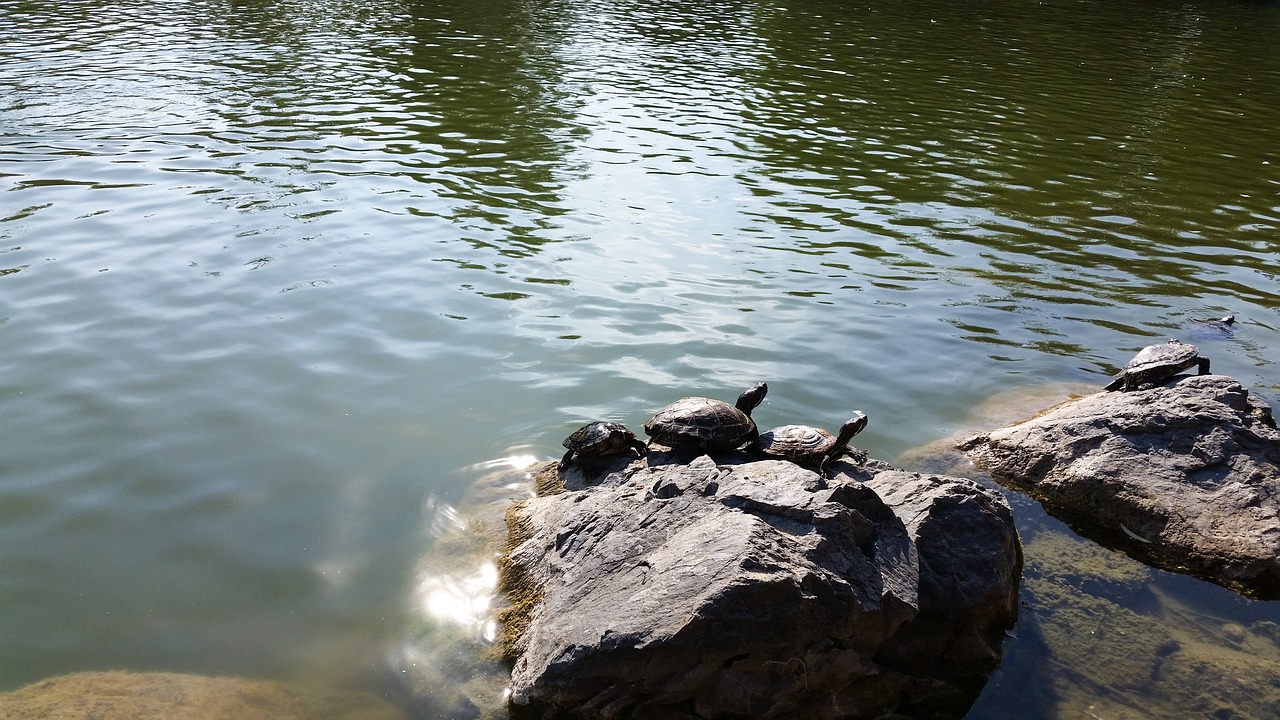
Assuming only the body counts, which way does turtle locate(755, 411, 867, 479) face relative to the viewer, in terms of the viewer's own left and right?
facing to the right of the viewer

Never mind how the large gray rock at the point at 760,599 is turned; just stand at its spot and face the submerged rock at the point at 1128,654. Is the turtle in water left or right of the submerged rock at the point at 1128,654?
left

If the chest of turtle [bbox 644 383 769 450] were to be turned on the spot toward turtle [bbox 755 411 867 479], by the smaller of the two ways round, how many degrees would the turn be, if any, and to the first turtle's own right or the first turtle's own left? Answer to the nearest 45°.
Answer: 0° — it already faces it

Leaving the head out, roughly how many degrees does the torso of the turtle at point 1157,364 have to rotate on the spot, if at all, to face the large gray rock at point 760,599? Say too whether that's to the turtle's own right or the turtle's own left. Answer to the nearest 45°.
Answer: approximately 90° to the turtle's own right

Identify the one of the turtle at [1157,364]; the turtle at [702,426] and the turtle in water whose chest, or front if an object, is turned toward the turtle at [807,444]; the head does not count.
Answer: the turtle at [702,426]

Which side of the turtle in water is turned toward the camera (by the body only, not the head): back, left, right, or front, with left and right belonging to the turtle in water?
right

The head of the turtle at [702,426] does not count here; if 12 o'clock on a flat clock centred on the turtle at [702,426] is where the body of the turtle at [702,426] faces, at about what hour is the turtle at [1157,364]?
the turtle at [1157,364] is roughly at 11 o'clock from the turtle at [702,426].

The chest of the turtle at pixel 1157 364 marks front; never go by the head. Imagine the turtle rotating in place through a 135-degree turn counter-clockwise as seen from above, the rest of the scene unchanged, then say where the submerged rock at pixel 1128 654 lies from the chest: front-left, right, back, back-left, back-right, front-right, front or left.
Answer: back-left

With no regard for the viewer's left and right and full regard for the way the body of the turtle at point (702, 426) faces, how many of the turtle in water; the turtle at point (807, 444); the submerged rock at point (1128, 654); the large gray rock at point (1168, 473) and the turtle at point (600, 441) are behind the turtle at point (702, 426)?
1

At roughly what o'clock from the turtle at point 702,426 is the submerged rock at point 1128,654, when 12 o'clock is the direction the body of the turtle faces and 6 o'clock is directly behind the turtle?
The submerged rock is roughly at 1 o'clock from the turtle.

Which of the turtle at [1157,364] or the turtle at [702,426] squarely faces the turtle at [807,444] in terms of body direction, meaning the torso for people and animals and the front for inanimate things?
the turtle at [702,426]

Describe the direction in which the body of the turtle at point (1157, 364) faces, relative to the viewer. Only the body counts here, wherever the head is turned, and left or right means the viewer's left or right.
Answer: facing to the right of the viewer

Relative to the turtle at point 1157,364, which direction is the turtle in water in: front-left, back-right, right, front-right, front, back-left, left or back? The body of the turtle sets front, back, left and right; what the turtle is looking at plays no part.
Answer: left

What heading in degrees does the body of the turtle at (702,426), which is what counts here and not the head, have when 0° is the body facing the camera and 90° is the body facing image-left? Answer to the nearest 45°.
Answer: approximately 270°

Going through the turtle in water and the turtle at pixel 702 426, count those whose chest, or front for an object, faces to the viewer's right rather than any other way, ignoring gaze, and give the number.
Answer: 2

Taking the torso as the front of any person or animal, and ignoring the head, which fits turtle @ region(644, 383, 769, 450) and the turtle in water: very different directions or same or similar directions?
same or similar directions

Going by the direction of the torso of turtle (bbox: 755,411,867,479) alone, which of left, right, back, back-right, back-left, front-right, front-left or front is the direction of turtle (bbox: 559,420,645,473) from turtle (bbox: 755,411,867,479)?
back

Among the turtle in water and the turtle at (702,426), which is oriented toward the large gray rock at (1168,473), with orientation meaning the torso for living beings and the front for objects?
the turtle
